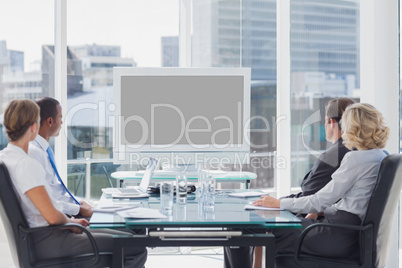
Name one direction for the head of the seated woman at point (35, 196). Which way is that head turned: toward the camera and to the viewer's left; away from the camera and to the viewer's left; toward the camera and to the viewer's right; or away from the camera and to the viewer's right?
away from the camera and to the viewer's right

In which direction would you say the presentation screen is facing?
toward the camera

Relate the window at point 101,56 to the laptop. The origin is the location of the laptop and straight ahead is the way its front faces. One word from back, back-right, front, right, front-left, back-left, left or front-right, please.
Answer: right

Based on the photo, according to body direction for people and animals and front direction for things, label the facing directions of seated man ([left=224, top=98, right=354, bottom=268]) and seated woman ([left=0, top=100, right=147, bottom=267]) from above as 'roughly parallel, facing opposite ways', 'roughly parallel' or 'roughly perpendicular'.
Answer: roughly parallel, facing opposite ways

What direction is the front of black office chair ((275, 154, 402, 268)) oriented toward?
to the viewer's left

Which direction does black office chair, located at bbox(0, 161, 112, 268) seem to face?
to the viewer's right

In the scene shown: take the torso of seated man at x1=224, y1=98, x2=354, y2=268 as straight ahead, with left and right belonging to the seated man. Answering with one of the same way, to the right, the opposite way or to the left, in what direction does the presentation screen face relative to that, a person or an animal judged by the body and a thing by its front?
to the left

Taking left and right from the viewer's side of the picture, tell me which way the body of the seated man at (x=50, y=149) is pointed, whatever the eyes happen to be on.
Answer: facing to the right of the viewer

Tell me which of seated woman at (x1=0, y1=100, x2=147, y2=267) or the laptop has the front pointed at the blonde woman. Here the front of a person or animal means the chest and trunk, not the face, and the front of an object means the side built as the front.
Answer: the seated woman

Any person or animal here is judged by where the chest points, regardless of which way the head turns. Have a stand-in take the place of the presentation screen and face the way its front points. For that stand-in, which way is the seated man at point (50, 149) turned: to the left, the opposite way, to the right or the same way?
to the left

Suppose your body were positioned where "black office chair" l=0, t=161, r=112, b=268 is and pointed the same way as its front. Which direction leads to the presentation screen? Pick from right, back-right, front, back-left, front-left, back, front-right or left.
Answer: front-left

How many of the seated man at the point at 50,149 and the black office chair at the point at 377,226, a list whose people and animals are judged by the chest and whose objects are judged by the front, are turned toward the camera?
0

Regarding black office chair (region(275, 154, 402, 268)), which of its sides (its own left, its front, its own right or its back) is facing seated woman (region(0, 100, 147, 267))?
front

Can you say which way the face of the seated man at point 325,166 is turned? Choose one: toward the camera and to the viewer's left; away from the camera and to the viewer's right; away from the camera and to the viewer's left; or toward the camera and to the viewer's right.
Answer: away from the camera and to the viewer's left

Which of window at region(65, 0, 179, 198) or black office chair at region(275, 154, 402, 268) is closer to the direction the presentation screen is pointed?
the black office chair

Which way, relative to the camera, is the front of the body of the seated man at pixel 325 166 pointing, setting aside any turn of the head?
to the viewer's left

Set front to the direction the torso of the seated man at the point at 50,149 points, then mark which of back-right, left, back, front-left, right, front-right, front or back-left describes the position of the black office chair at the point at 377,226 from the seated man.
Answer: front-right
